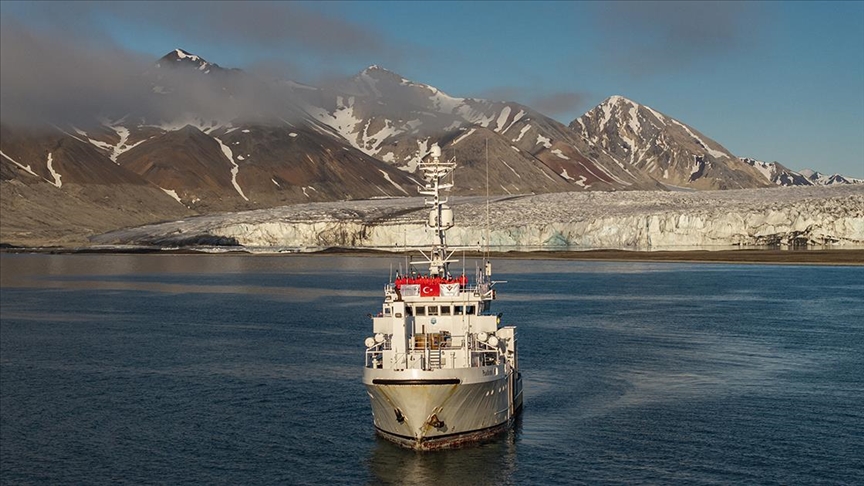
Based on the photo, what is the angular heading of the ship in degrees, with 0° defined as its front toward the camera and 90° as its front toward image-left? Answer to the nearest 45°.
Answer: approximately 0°
